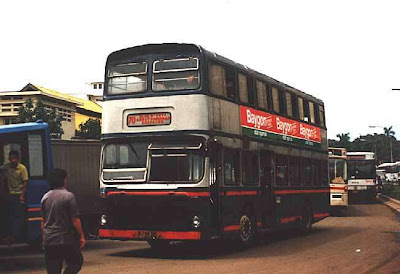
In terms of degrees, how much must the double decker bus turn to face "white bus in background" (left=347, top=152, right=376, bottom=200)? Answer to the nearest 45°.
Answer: approximately 135° to its right

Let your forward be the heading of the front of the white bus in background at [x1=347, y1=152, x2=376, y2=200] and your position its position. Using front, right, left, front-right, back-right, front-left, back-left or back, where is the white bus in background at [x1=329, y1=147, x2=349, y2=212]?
front

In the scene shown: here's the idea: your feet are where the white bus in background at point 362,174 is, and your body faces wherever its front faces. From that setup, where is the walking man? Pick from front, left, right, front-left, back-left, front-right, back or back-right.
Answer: front

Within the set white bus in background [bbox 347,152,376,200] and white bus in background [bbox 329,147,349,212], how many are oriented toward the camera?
2

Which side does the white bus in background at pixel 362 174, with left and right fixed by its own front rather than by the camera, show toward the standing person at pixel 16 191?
front

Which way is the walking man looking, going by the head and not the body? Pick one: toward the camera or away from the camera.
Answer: away from the camera

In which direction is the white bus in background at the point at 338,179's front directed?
toward the camera

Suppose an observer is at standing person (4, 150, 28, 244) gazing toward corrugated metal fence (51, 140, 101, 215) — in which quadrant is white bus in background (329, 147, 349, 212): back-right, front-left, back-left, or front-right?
front-right

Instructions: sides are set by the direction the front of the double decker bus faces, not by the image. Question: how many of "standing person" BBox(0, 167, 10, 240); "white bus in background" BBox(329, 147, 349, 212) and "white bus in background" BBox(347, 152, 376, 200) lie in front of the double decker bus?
1

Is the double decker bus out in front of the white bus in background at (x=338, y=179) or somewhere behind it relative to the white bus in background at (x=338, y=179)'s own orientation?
in front

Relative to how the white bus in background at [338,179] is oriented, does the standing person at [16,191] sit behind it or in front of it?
in front

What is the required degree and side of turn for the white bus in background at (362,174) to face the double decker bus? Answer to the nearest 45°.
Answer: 0° — it already faces it

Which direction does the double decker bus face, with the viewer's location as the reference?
facing the viewer and to the left of the viewer

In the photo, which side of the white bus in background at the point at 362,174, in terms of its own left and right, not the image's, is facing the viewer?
front

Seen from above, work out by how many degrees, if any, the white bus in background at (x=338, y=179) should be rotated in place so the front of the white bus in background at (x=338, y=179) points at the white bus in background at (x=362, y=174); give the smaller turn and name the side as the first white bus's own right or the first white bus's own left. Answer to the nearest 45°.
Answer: approximately 180°
